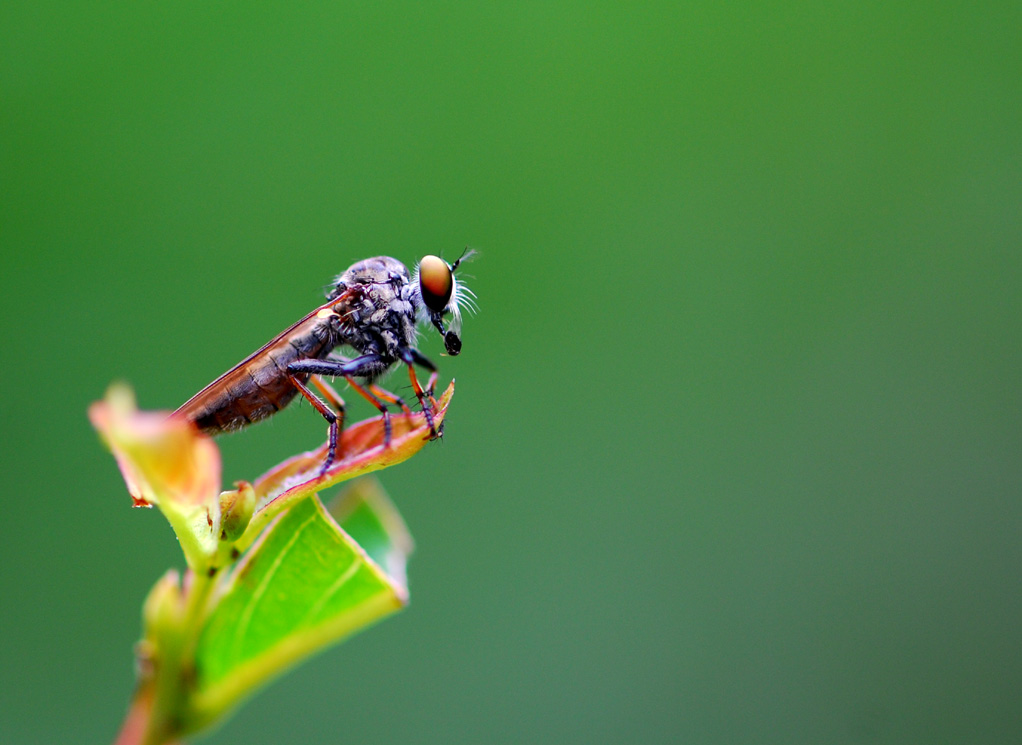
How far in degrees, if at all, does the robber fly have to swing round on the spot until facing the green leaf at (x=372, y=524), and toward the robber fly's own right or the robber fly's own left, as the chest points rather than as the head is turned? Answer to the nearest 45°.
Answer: approximately 90° to the robber fly's own right

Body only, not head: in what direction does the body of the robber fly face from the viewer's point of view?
to the viewer's right

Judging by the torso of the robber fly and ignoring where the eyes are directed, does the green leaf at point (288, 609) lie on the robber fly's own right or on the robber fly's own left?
on the robber fly's own right
